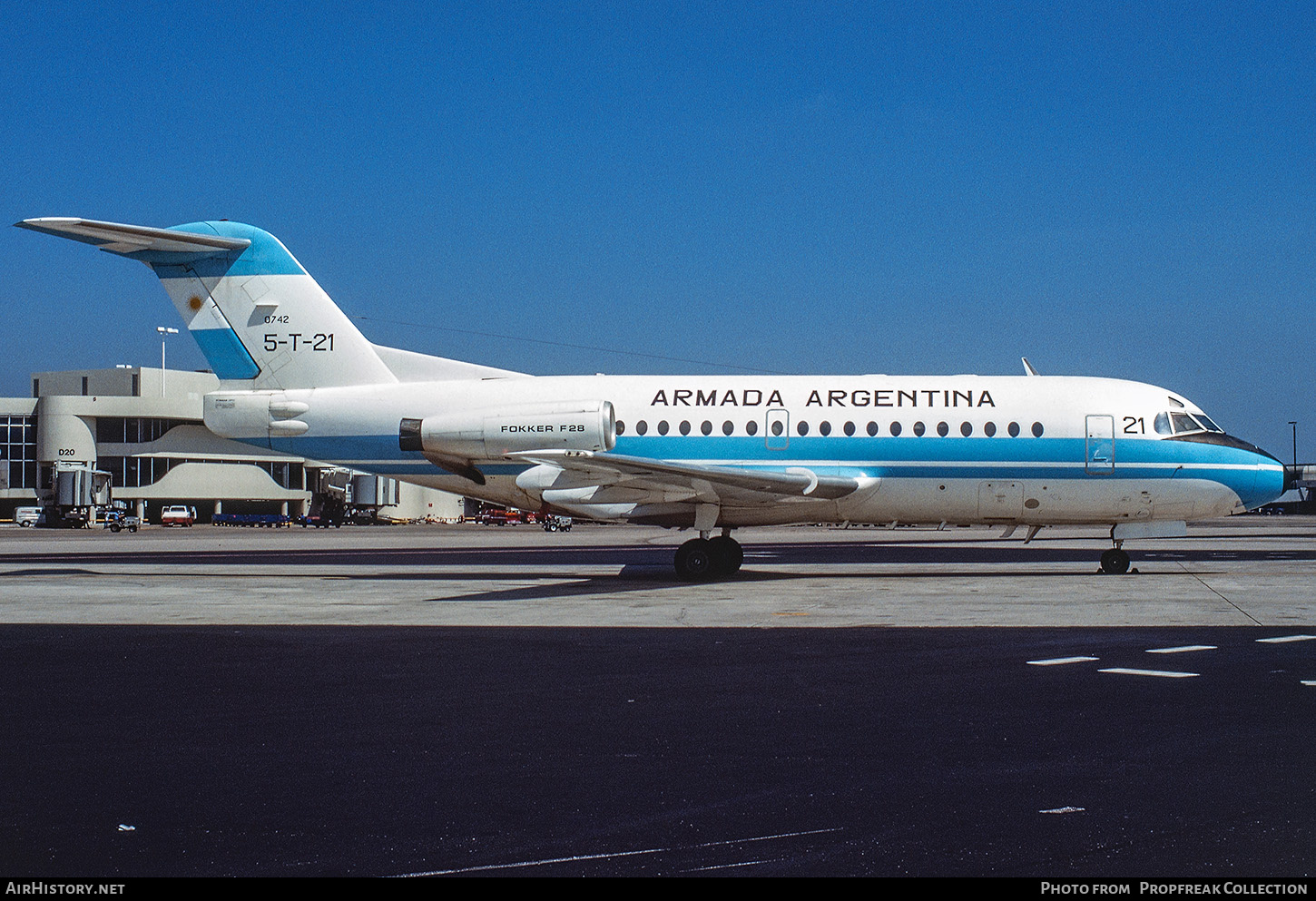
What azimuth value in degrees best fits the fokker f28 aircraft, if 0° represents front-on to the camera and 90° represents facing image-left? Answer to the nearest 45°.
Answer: approximately 270°
